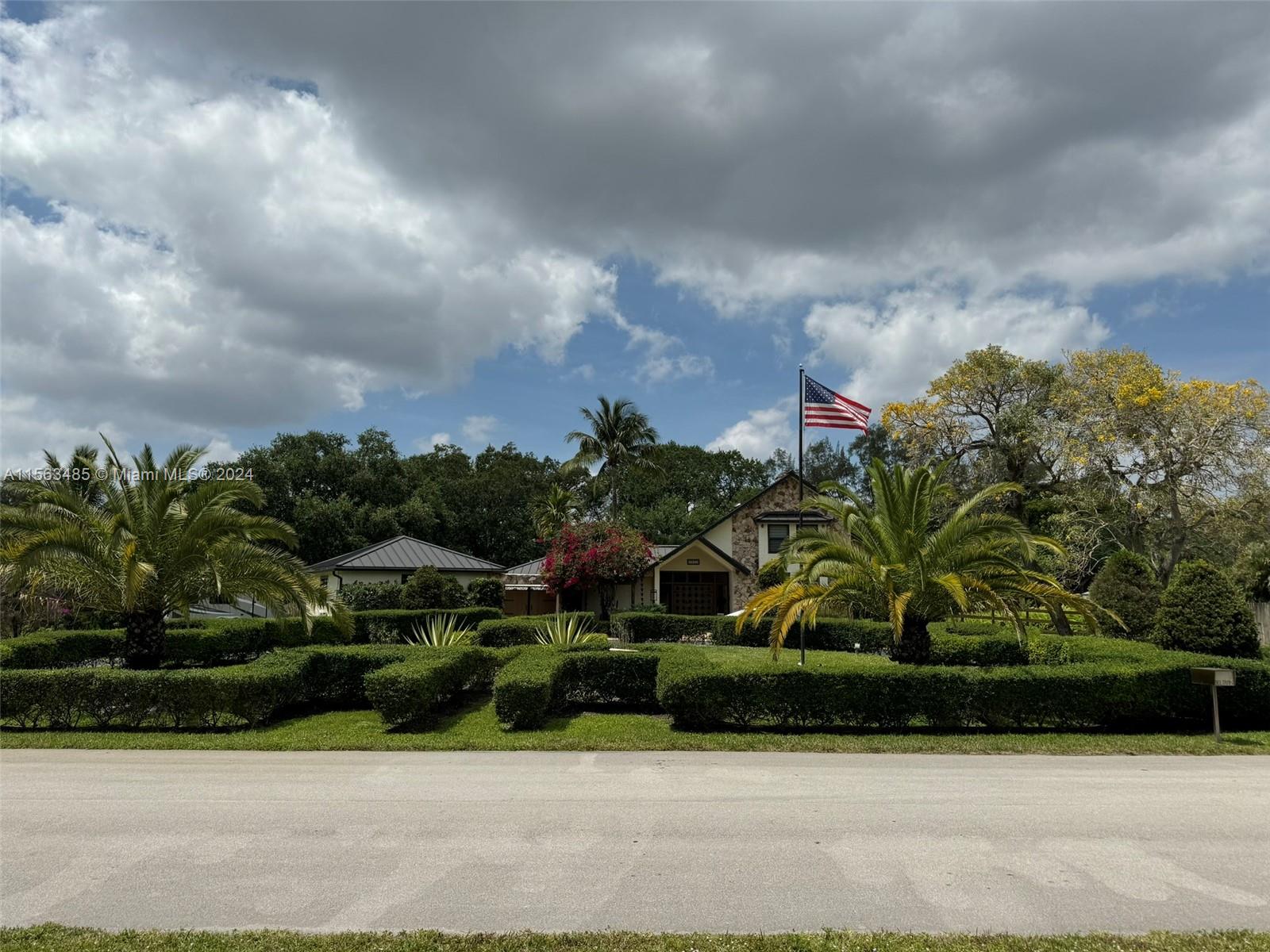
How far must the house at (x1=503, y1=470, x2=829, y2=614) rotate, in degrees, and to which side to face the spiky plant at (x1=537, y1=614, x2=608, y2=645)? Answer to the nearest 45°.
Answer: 0° — it already faces it

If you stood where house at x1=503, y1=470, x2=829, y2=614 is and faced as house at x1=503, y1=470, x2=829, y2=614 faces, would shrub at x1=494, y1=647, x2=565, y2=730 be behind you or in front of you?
in front

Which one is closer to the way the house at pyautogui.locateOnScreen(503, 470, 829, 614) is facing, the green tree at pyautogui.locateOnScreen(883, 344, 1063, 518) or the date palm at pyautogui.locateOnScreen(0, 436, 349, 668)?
the date palm

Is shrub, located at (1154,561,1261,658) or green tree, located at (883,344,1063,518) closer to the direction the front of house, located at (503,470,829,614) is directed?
the shrub

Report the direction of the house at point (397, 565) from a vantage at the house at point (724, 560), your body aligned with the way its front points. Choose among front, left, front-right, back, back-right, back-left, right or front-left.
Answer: right

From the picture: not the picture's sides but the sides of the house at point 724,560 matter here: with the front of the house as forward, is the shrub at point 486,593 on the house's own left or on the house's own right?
on the house's own right

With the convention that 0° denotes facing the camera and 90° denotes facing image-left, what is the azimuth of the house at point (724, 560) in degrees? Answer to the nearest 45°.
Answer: approximately 0°

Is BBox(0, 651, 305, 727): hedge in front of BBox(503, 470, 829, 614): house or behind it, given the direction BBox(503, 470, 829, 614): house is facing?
in front

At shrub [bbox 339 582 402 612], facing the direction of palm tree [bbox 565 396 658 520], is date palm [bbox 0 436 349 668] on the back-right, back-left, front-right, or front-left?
back-right

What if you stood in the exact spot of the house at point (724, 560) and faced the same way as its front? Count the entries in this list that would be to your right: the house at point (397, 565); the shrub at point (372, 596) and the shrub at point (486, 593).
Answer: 3

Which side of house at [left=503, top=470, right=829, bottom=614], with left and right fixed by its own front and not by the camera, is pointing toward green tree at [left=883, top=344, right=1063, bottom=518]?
left

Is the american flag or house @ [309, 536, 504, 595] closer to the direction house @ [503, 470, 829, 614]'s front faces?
the american flag

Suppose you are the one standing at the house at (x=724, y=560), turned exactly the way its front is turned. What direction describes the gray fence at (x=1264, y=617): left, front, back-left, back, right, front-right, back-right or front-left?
front-left
